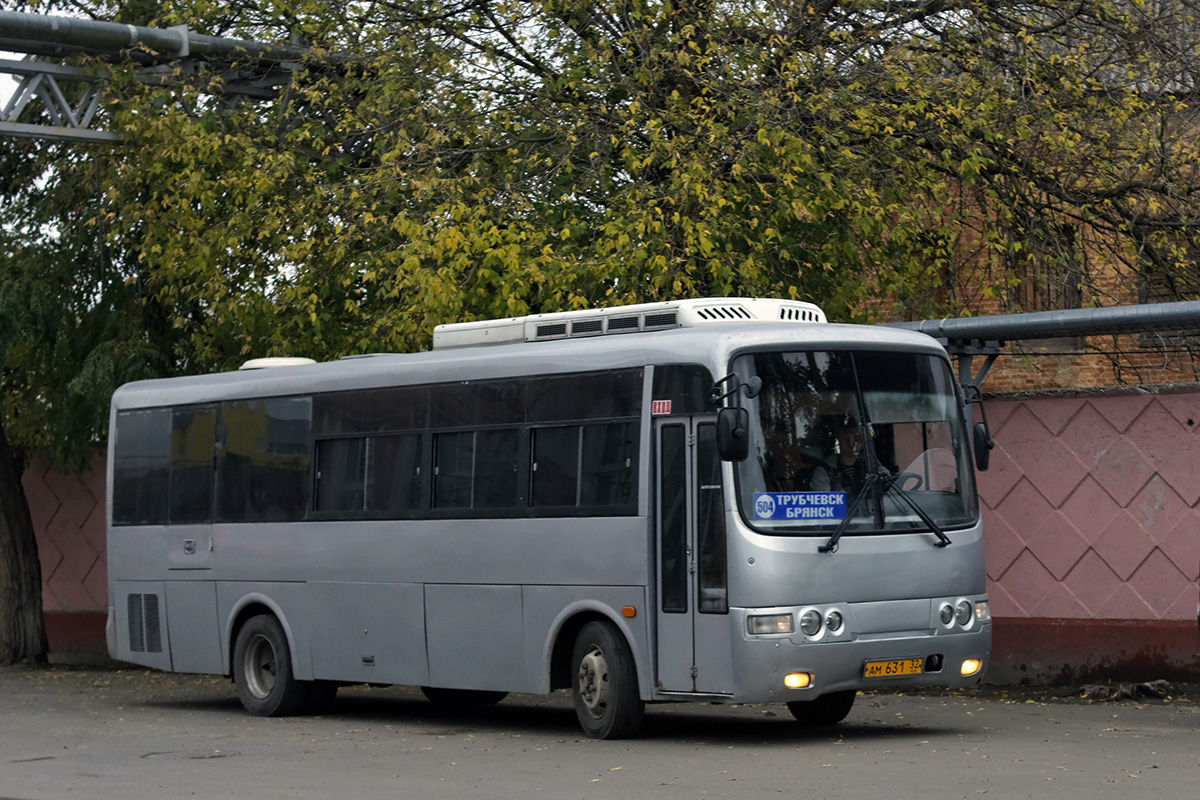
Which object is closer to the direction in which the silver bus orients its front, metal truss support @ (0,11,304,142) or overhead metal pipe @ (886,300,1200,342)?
the overhead metal pipe

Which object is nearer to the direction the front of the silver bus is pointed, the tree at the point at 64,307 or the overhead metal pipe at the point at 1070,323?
the overhead metal pipe

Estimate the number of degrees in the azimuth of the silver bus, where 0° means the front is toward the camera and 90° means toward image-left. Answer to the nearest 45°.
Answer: approximately 315°

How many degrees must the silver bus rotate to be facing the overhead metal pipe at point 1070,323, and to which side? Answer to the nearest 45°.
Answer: approximately 90° to its left

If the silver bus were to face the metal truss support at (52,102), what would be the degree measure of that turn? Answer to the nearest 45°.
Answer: approximately 180°

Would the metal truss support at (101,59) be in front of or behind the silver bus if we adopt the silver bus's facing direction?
behind

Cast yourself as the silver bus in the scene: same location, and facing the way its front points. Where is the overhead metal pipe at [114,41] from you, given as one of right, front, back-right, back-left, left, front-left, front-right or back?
back

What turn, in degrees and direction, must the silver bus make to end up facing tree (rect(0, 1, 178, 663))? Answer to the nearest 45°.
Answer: approximately 180°
